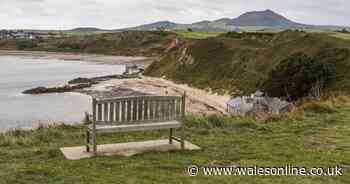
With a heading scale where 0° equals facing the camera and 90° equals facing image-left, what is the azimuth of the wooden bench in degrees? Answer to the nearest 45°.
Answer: approximately 135°

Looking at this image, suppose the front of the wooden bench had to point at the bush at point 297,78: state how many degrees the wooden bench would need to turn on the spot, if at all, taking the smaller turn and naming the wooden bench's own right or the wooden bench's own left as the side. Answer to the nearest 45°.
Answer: approximately 90° to the wooden bench's own right
